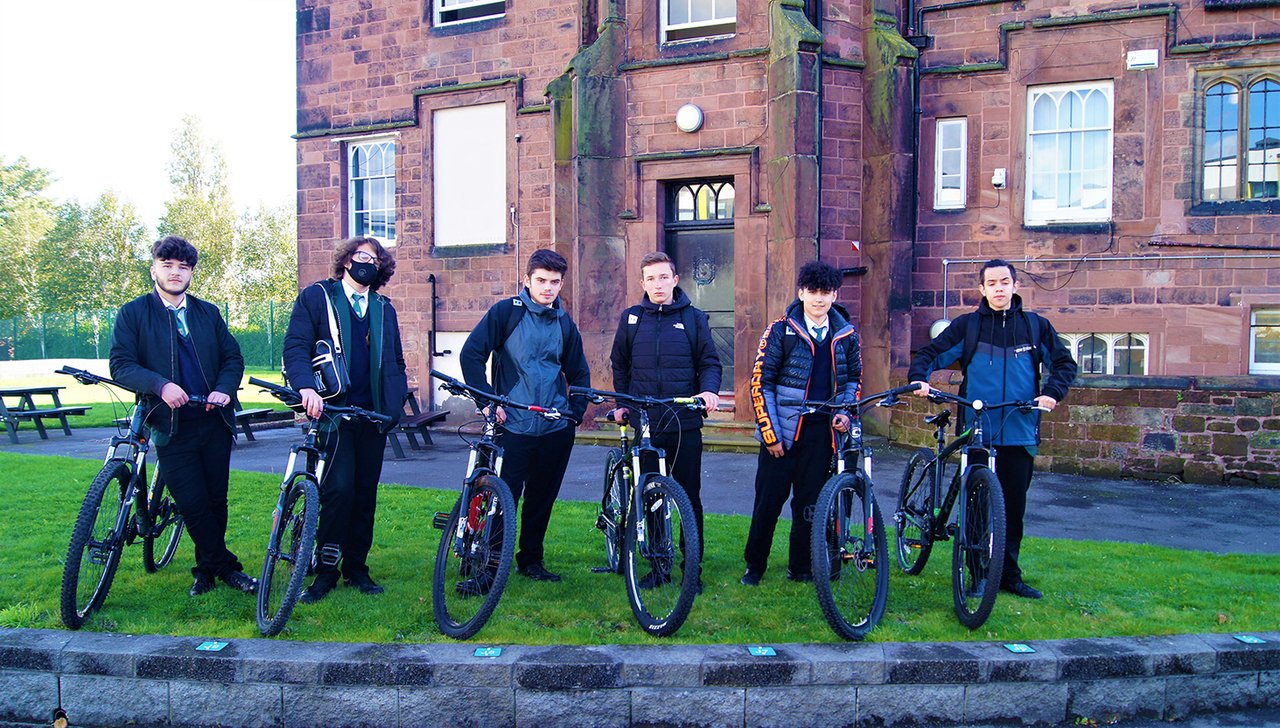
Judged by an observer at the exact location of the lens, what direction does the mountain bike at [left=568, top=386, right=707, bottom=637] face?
facing the viewer and to the right of the viewer

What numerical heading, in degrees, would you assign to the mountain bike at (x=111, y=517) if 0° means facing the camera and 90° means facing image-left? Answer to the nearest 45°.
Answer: approximately 45°

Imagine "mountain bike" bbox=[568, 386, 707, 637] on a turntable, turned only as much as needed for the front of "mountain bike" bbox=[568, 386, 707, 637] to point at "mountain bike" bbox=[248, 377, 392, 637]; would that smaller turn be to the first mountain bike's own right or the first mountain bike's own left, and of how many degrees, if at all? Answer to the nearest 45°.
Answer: approximately 135° to the first mountain bike's own right

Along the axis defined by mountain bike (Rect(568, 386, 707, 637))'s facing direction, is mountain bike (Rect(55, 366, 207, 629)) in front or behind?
behind

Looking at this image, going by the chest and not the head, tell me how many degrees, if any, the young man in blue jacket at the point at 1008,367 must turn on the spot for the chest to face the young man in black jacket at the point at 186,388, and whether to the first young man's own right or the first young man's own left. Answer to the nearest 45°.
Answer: approximately 90° to the first young man's own right

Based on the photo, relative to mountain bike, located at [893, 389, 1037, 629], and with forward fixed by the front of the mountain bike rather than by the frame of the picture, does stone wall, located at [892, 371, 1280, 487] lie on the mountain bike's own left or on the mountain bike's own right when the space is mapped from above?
on the mountain bike's own left

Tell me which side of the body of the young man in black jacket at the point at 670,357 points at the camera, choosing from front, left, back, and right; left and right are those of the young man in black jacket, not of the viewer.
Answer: front

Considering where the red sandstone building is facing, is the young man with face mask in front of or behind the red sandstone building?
in front

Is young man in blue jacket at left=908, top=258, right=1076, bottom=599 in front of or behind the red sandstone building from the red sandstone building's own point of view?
in front

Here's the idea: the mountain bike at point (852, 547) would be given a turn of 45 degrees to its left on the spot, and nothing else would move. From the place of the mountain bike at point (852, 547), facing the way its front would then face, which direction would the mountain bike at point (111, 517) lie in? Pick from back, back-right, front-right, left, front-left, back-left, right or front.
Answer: back-right

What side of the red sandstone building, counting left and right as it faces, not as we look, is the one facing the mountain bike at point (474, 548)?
front

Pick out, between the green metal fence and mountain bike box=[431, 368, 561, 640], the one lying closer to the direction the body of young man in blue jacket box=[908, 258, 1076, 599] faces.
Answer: the mountain bike
